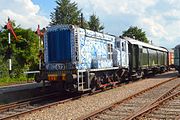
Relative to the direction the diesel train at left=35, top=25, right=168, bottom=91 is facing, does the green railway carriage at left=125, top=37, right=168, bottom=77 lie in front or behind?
behind

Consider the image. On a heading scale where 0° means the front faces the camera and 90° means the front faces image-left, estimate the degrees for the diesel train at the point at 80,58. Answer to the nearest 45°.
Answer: approximately 45°

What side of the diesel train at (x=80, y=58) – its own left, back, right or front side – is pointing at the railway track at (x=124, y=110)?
left

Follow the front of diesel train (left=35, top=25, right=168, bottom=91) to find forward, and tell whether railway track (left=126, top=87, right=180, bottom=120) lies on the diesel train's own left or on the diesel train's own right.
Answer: on the diesel train's own left
